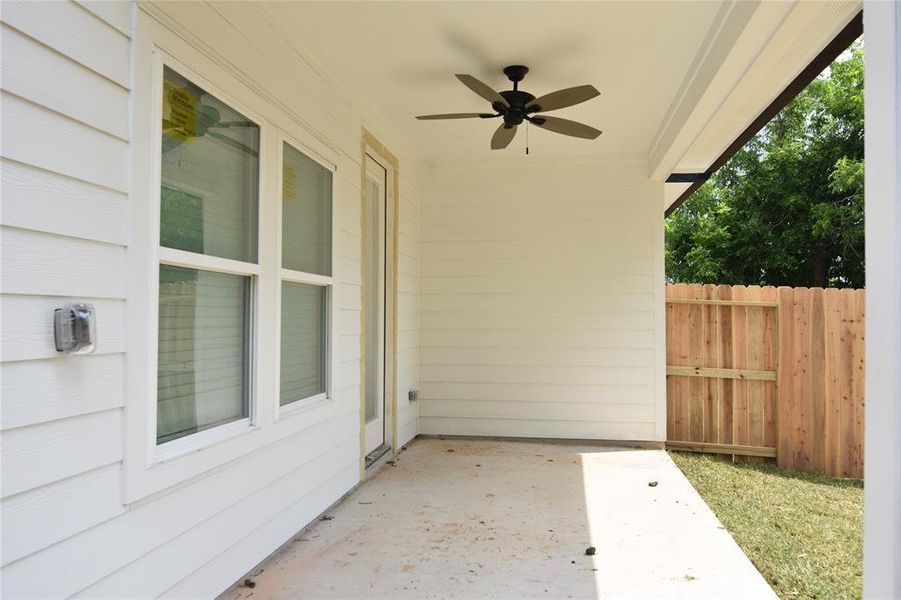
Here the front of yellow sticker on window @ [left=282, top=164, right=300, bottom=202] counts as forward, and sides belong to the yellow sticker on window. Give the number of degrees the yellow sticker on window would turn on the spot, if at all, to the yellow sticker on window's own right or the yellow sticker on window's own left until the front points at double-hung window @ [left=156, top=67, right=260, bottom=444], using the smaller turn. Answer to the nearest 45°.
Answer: approximately 90° to the yellow sticker on window's own right

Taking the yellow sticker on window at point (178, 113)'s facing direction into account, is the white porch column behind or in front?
in front

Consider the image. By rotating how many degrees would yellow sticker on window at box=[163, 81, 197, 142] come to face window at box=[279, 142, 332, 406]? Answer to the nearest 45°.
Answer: approximately 90° to its left

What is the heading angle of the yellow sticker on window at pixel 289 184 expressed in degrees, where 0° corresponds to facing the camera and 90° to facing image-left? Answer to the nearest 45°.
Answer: approximately 315°

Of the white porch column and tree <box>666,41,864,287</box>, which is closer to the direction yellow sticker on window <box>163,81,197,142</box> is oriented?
the white porch column

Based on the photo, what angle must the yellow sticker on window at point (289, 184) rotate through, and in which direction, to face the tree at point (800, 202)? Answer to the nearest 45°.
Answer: approximately 90° to its left

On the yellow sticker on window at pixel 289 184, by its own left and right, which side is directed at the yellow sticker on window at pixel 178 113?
right

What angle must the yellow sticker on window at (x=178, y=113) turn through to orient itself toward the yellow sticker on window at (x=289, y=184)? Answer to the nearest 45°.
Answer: approximately 90° to its left

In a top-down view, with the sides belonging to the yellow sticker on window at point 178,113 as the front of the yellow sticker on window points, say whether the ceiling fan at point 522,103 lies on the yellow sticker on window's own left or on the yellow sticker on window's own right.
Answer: on the yellow sticker on window's own left

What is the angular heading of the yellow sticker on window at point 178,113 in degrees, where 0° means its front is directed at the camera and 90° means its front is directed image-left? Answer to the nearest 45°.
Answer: approximately 315°
